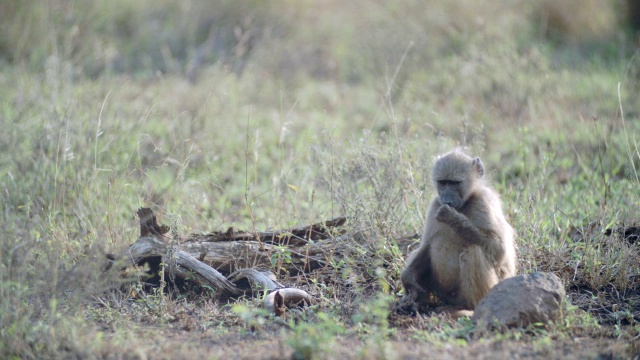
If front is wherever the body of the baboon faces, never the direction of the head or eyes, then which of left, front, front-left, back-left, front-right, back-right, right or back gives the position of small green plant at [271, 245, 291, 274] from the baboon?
front-right

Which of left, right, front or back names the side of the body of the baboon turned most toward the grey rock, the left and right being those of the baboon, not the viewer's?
left

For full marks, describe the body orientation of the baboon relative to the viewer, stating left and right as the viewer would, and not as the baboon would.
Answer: facing the viewer and to the left of the viewer

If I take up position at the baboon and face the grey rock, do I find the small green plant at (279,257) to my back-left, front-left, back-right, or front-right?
back-right

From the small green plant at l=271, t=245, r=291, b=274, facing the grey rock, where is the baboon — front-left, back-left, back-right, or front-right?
front-left

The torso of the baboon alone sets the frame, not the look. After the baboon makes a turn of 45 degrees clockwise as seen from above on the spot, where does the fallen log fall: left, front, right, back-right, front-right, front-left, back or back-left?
front
